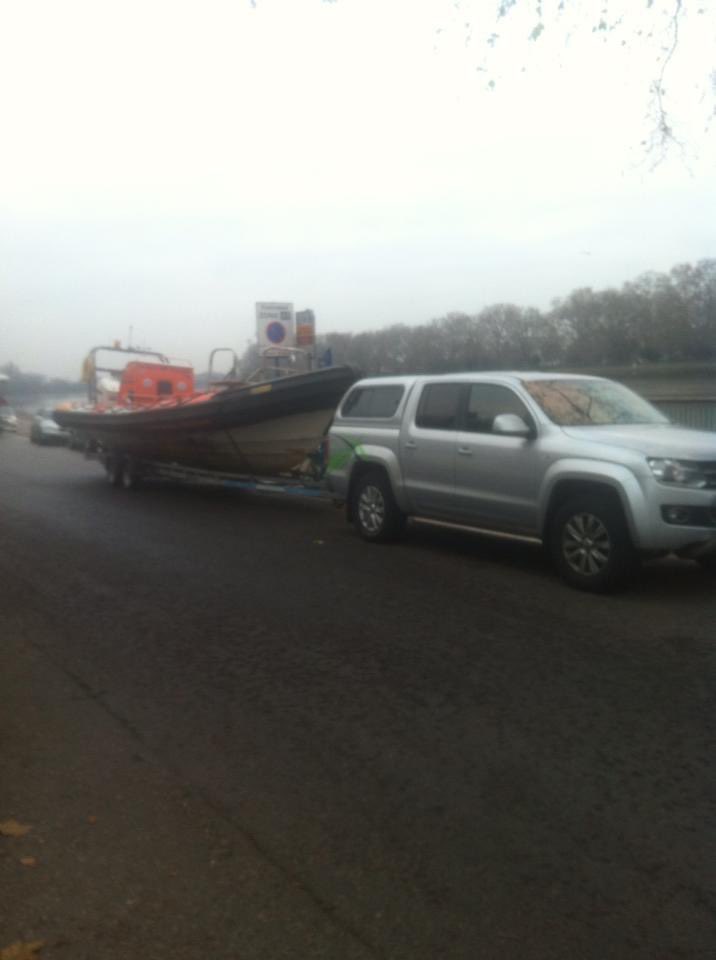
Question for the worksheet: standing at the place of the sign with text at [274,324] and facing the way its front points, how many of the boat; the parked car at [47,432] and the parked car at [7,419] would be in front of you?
1

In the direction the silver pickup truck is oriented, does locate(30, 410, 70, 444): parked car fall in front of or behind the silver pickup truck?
behind

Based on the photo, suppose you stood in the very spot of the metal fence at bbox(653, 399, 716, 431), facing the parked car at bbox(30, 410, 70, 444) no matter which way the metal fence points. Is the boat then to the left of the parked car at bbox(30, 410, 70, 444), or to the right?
left

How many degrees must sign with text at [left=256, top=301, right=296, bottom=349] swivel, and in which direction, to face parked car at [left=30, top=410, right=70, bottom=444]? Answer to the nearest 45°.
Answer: approximately 135° to its right

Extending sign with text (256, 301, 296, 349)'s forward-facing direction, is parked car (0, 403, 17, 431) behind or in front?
behind

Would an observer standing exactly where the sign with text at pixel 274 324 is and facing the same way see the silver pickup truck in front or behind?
in front

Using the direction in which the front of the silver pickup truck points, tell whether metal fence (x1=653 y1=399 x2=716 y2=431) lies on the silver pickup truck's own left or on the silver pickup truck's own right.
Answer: on the silver pickup truck's own left

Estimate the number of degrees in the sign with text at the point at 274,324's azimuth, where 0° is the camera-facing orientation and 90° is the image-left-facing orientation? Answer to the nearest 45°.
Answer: approximately 0°

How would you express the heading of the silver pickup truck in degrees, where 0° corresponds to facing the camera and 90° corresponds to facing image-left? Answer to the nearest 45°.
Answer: approximately 315°

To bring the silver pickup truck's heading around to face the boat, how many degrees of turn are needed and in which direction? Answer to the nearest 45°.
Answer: approximately 180°

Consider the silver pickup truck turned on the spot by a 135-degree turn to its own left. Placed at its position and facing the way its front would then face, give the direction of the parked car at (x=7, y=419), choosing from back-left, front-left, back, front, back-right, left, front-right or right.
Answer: front-left

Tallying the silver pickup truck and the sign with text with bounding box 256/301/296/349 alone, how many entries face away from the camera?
0

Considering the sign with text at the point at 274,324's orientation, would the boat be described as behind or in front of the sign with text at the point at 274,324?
in front

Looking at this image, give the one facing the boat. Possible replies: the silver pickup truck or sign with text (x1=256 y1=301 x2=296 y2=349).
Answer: the sign with text
